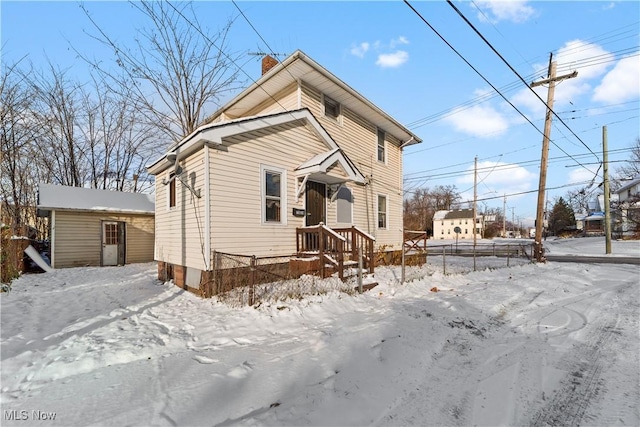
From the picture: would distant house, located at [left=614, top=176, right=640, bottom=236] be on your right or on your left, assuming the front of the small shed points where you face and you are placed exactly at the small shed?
on your left

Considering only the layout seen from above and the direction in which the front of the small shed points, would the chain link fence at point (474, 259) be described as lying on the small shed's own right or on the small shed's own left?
on the small shed's own left

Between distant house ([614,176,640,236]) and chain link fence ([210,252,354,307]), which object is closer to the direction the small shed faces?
the chain link fence

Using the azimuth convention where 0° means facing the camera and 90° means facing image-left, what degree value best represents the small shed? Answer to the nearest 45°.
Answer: approximately 0°

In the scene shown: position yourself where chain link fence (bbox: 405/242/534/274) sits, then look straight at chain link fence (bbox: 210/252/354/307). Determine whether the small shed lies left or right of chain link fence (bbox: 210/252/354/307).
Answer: right

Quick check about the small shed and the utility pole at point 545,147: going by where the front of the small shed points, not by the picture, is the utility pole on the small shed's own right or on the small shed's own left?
on the small shed's own left
